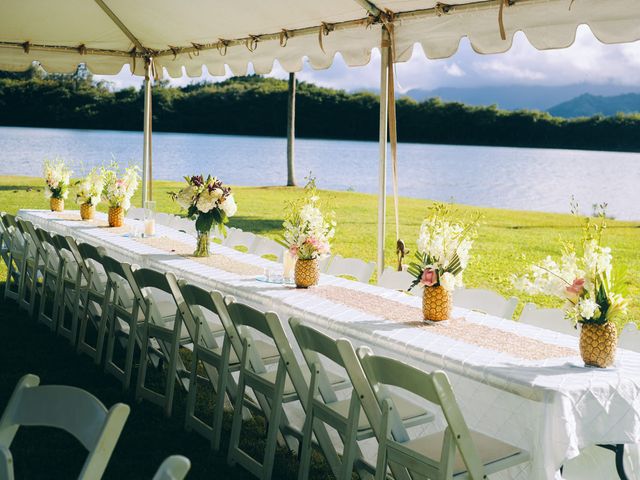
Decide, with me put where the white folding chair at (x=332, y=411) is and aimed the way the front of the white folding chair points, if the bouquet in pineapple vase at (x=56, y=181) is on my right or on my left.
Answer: on my left

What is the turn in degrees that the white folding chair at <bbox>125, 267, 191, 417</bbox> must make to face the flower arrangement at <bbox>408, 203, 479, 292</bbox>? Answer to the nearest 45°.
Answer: approximately 90° to its right

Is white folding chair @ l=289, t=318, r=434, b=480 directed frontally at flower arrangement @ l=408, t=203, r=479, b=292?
yes

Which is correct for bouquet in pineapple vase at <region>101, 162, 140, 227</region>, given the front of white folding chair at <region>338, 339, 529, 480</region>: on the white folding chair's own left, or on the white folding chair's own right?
on the white folding chair's own left

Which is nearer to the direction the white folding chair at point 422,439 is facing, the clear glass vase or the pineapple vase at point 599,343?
the pineapple vase

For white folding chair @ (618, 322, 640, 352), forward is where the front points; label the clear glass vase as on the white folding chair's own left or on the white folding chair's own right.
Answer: on the white folding chair's own right

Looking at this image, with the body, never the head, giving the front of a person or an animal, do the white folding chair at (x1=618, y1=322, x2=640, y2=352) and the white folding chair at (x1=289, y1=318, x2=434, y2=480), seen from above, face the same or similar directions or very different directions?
very different directions

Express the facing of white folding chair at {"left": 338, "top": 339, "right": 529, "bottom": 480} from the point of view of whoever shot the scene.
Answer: facing away from the viewer and to the right of the viewer

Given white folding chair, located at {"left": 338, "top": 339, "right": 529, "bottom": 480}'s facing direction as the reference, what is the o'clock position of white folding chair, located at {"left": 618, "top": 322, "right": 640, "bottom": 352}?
white folding chair, located at {"left": 618, "top": 322, "right": 640, "bottom": 352} is roughly at 12 o'clock from white folding chair, located at {"left": 338, "top": 339, "right": 529, "bottom": 480}.

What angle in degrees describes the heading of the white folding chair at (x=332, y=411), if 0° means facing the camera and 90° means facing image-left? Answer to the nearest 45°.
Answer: approximately 225°
